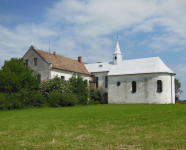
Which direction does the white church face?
to the viewer's left

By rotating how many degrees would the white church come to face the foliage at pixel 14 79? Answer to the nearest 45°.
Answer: approximately 45° to its left

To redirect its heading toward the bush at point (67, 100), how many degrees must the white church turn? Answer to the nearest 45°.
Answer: approximately 45° to its left

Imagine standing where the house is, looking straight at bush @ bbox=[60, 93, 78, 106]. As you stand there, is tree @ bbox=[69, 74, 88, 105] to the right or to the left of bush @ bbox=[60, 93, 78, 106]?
left

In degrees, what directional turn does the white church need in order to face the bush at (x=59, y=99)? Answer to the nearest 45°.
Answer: approximately 45° to its left
